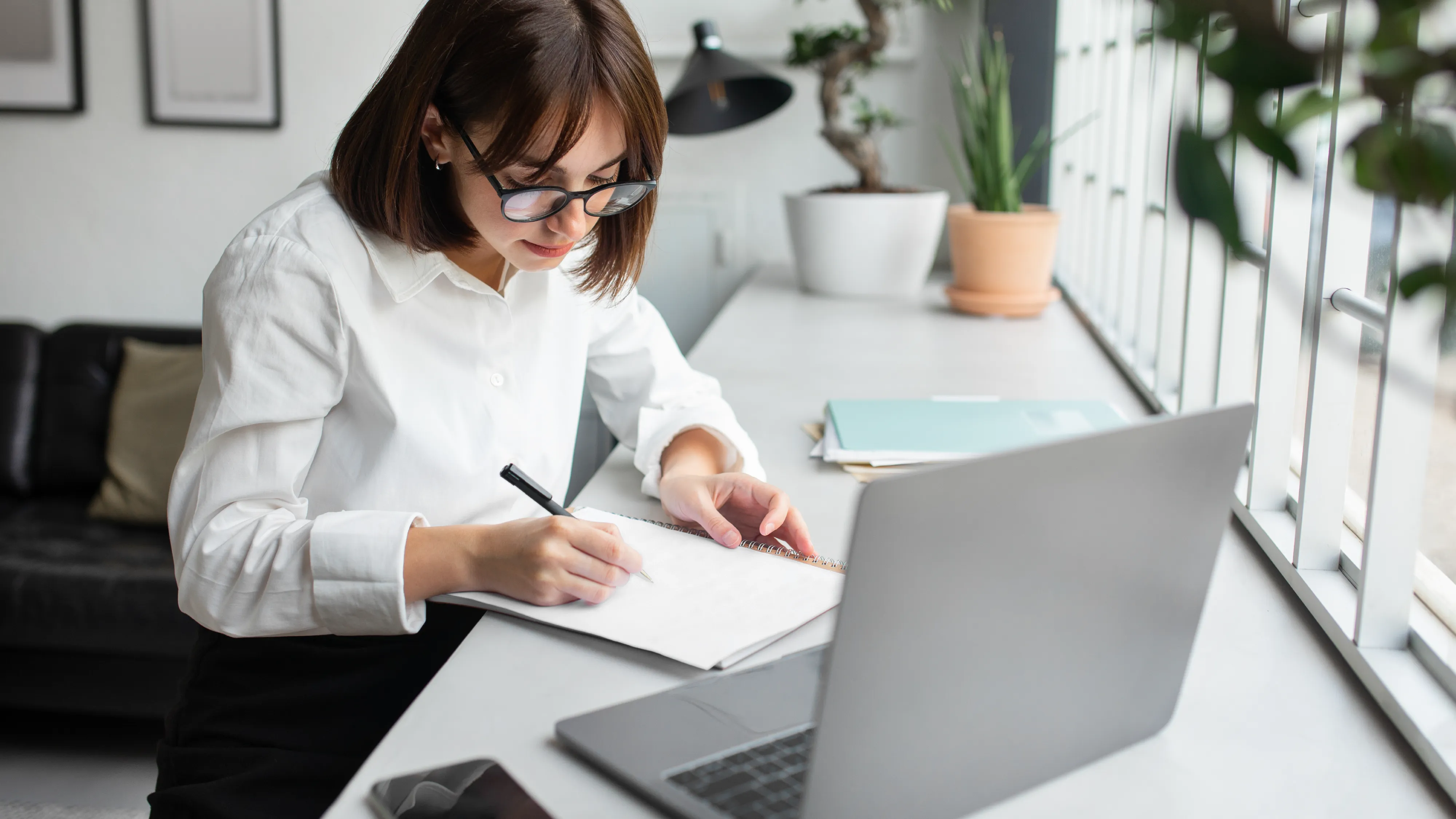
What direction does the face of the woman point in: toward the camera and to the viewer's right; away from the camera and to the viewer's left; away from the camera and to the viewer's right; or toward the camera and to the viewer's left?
toward the camera and to the viewer's right

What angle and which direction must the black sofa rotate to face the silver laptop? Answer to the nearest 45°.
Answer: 0° — it already faces it

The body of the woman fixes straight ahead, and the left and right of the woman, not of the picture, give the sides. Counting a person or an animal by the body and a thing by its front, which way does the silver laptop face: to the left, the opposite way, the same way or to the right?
the opposite way

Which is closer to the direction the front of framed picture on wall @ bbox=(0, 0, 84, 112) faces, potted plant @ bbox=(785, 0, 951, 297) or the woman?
the woman

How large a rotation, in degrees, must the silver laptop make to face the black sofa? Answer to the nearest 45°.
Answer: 0° — it already faces it

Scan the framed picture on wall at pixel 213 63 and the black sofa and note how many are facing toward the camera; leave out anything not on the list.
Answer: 2

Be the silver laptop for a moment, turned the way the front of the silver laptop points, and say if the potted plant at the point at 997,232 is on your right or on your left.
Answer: on your right
